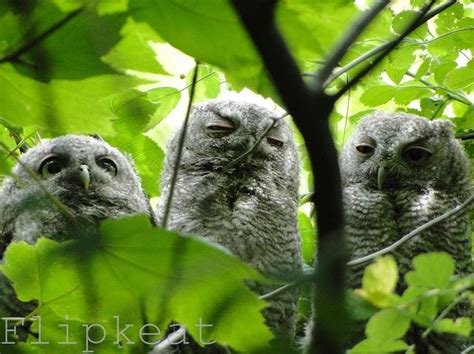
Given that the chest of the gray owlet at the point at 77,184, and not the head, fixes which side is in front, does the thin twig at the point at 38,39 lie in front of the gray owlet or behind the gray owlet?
in front

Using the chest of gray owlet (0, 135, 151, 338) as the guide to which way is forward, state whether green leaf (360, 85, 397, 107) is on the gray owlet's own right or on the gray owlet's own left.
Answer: on the gray owlet's own left

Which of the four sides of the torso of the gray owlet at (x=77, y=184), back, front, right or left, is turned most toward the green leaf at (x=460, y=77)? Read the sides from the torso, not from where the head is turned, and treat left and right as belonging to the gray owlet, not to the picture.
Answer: left

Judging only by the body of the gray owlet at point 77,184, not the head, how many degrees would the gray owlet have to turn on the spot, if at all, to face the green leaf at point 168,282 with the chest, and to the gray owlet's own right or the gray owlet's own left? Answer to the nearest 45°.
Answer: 0° — it already faces it

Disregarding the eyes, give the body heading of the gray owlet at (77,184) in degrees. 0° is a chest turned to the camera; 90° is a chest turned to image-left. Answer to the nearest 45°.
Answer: approximately 0°

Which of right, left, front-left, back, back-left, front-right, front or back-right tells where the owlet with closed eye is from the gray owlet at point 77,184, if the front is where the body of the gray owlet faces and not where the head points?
left

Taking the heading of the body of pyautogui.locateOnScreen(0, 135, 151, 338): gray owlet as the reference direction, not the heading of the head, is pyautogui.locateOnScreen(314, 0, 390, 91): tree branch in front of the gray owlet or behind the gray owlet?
in front

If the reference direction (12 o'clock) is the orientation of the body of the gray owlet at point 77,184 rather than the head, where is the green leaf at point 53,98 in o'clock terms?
The green leaf is roughly at 12 o'clock from the gray owlet.

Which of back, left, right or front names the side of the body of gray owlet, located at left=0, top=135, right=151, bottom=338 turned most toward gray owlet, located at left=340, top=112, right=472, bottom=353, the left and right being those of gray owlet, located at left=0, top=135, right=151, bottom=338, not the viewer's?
left
